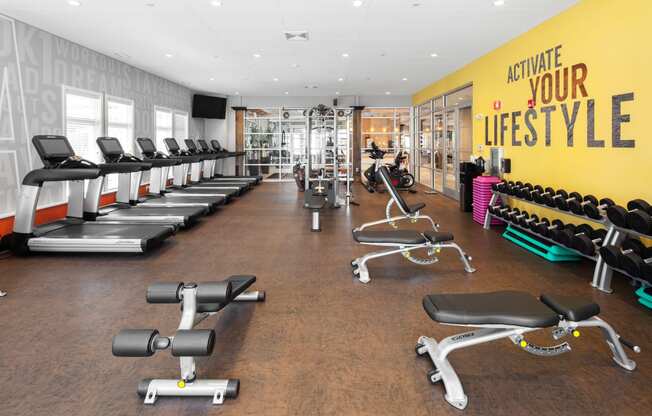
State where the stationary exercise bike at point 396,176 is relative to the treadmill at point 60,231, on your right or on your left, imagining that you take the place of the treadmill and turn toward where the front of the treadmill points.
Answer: on your right

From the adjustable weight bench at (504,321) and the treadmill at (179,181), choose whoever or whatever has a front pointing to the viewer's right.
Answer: the adjustable weight bench

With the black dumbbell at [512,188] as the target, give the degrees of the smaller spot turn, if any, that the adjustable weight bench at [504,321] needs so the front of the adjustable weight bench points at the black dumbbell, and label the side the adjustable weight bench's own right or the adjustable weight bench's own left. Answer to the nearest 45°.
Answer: approximately 90° to the adjustable weight bench's own left

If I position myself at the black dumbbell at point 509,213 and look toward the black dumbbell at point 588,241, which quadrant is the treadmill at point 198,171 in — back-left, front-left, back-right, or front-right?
back-right

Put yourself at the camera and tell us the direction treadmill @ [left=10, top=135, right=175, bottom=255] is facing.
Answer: facing away from the viewer and to the left of the viewer

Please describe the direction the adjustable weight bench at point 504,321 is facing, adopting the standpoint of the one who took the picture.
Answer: facing to the right of the viewer

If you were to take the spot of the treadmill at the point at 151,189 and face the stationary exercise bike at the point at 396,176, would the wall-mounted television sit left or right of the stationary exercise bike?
left

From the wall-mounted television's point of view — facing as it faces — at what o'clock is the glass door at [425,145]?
The glass door is roughly at 11 o'clock from the wall-mounted television.

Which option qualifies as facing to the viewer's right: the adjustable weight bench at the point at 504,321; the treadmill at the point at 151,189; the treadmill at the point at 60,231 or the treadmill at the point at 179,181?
the adjustable weight bench

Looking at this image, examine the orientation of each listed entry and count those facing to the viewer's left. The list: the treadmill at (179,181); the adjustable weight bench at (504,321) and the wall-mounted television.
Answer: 1

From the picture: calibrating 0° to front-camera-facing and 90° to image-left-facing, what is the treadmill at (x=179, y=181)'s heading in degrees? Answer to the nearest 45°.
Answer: approximately 90°

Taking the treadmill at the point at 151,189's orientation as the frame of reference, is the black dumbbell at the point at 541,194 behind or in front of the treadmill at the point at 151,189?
behind

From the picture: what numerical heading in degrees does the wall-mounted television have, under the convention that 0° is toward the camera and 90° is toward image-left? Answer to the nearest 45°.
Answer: approximately 315°

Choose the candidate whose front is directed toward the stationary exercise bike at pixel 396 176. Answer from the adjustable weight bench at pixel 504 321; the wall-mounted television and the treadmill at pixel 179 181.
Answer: the wall-mounted television
